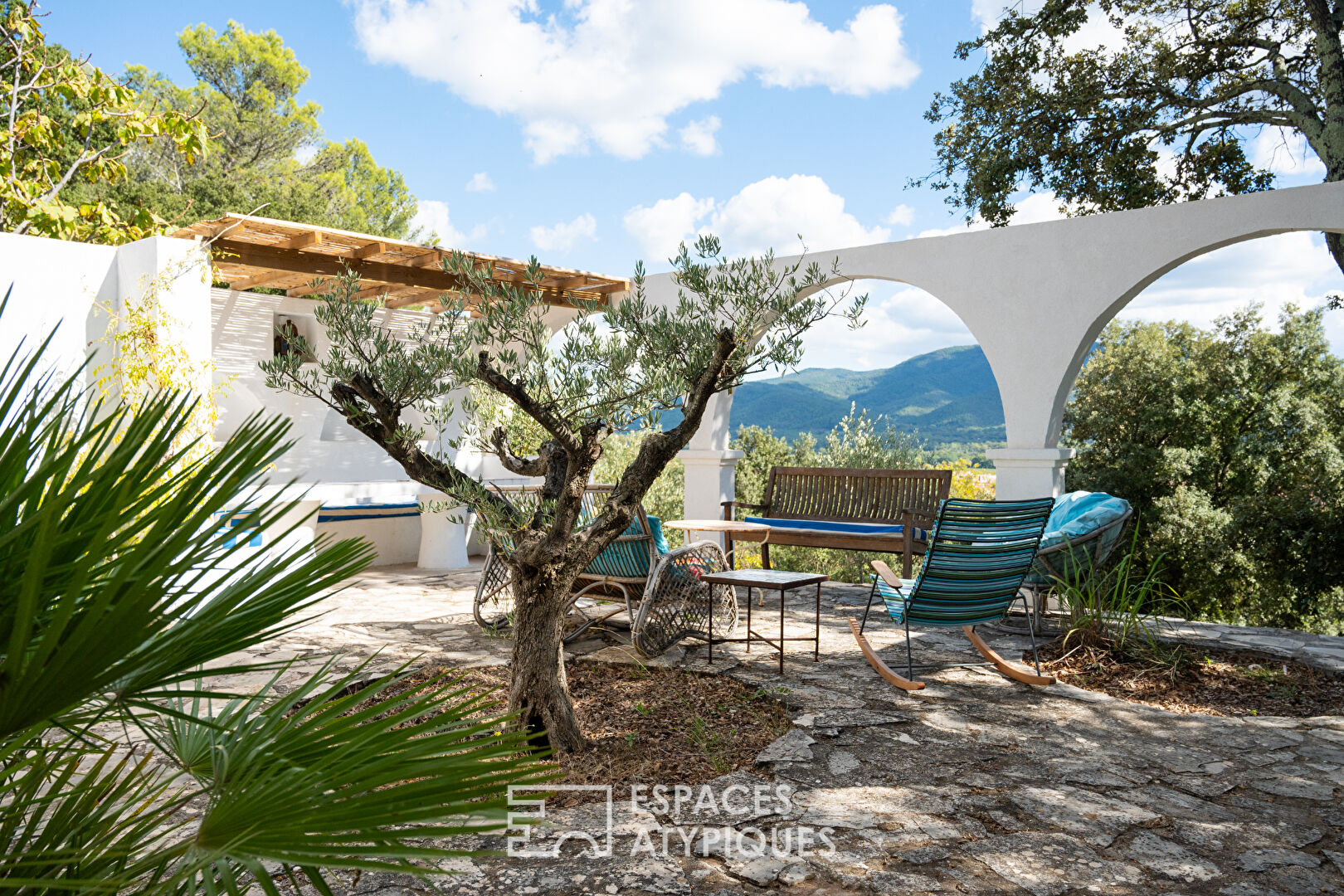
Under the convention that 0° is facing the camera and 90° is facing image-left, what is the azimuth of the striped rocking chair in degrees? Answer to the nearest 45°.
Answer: approximately 135°

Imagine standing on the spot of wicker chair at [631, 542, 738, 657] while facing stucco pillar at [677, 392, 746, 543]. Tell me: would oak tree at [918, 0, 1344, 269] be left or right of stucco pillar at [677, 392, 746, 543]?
right

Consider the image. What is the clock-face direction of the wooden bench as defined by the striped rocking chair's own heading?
The wooden bench is roughly at 1 o'clock from the striped rocking chair.

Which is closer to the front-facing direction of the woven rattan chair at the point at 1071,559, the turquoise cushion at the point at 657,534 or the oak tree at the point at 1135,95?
the turquoise cushion

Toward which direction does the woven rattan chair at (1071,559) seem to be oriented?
to the viewer's left

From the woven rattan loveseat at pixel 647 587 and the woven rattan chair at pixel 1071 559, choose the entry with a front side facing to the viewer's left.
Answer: the woven rattan chair at pixel 1071 559

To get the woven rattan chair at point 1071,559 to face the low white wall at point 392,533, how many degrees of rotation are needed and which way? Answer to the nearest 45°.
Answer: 0° — it already faces it

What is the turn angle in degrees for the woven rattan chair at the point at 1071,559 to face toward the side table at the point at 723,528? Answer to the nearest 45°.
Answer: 0° — it already faces it

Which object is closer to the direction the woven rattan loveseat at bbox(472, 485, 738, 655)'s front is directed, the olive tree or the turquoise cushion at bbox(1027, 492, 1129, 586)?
the turquoise cushion
